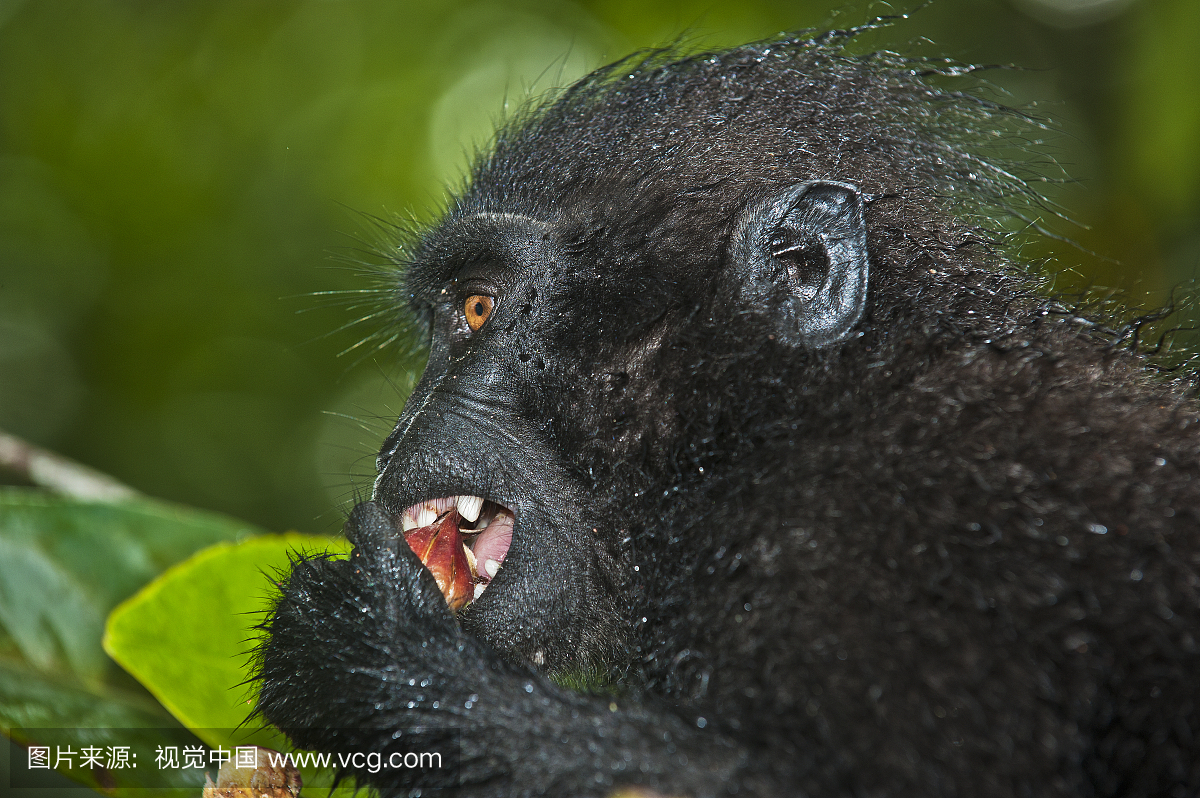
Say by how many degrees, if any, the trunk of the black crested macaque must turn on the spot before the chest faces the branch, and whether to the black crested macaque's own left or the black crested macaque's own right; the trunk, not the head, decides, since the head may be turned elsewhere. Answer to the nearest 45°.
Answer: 0° — it already faces it

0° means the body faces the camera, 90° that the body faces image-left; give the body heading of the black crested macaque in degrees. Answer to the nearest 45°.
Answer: approximately 90°
